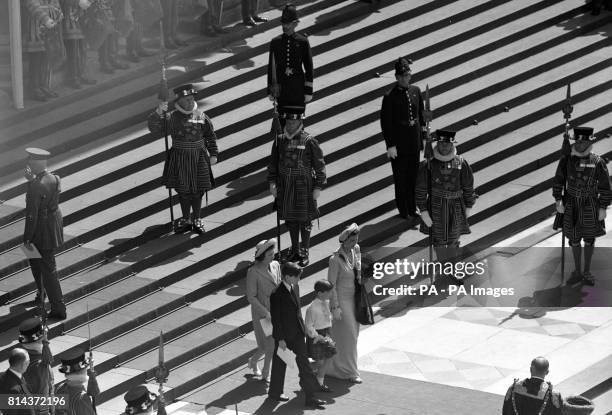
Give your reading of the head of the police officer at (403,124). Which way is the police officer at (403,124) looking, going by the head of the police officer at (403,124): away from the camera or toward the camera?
toward the camera

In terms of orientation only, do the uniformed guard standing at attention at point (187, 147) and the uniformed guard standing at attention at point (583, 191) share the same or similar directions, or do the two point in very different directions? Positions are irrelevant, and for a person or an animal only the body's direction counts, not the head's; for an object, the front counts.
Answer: same or similar directions

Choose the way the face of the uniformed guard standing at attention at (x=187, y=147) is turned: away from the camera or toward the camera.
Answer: toward the camera

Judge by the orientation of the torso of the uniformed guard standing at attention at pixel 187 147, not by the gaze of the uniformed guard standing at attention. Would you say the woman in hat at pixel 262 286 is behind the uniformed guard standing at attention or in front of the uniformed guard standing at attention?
in front

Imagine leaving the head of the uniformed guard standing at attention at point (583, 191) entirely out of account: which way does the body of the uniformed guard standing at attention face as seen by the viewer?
toward the camera

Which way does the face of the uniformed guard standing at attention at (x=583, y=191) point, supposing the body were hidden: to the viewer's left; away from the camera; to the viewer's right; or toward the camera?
toward the camera

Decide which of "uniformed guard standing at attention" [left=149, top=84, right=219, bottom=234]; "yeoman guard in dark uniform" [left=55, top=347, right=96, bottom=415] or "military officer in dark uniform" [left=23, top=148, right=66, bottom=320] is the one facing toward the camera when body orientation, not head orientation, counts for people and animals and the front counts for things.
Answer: the uniformed guard standing at attention

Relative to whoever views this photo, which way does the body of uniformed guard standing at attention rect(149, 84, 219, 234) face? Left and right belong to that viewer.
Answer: facing the viewer

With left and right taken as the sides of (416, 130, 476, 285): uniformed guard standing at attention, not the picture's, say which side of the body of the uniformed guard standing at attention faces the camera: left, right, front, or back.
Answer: front

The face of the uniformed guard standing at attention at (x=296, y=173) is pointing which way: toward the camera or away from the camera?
toward the camera

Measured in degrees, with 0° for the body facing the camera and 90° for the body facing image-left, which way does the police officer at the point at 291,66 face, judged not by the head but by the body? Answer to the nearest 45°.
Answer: approximately 0°

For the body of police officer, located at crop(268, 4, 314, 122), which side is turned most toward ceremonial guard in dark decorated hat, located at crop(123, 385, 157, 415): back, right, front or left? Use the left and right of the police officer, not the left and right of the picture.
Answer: front

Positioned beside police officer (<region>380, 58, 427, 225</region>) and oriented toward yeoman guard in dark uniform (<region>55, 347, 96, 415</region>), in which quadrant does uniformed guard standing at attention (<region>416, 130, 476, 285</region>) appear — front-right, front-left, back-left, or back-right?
front-left
